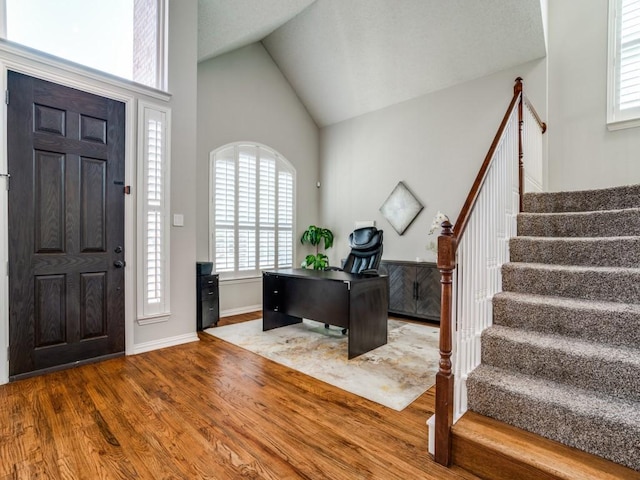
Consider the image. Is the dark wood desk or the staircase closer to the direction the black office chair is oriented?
the dark wood desk

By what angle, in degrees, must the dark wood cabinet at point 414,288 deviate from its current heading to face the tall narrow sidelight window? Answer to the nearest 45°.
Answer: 0° — it already faces it

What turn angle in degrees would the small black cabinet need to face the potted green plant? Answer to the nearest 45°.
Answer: approximately 90° to its left

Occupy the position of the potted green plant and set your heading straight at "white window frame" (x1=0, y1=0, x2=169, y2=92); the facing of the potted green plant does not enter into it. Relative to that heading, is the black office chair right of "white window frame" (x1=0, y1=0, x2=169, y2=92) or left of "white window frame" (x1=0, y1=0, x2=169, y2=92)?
left

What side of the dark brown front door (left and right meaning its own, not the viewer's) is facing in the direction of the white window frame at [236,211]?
left

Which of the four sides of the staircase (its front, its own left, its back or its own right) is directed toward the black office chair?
right

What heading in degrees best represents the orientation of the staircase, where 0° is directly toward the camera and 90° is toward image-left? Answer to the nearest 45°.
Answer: approximately 45°

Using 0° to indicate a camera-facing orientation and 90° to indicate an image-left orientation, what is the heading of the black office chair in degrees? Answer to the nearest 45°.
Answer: approximately 45°

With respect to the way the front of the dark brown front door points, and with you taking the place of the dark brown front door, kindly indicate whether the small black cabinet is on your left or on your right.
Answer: on your left

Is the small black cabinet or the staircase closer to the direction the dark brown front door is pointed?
the staircase
